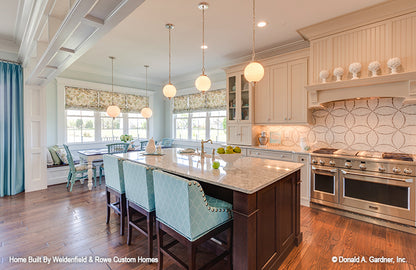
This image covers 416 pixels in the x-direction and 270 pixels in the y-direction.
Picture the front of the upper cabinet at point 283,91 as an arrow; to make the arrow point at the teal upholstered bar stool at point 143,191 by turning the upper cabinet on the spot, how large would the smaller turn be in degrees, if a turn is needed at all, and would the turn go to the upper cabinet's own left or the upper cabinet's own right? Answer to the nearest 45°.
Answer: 0° — it already faces it

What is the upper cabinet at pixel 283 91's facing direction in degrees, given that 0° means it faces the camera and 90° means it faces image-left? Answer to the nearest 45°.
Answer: approximately 45°

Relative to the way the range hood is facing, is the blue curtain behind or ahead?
ahead

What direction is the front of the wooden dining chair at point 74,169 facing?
to the viewer's right

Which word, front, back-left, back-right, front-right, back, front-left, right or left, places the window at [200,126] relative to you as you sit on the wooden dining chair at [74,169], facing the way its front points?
front

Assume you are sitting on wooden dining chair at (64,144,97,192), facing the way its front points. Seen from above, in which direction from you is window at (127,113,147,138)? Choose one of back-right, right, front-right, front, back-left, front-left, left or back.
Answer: front-left

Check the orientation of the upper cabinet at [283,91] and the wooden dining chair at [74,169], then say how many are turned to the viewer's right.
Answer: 1

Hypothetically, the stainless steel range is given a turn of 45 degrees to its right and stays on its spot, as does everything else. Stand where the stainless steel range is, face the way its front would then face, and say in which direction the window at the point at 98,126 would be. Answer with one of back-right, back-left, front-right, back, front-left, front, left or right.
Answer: front

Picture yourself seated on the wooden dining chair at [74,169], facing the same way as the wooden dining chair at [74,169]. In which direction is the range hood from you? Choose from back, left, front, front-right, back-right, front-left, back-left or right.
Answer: front-right

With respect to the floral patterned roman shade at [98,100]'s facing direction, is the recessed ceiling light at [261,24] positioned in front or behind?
in front

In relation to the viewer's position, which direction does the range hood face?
facing the viewer and to the left of the viewer
